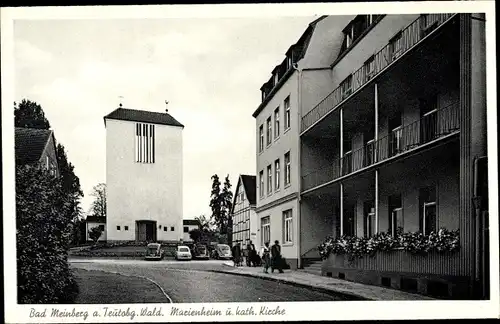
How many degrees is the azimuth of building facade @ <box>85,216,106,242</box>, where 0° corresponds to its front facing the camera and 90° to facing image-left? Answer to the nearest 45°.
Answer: approximately 0°
